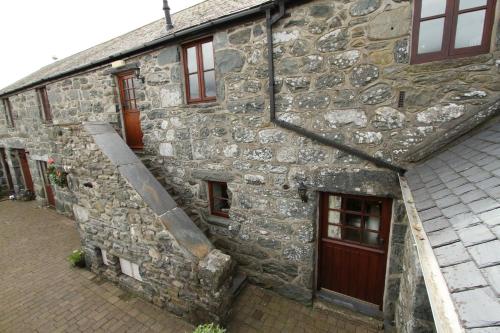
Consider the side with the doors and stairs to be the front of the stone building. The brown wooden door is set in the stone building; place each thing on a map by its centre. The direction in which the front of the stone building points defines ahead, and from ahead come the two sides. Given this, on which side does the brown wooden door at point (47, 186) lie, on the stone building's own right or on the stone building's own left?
on the stone building's own right

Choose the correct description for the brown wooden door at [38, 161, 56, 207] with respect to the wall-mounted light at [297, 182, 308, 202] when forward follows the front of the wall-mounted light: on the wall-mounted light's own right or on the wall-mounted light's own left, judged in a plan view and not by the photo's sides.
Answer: on the wall-mounted light's own right

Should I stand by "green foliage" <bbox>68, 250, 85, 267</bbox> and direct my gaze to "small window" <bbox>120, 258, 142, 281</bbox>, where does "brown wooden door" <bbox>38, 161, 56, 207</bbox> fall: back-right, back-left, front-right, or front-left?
back-left

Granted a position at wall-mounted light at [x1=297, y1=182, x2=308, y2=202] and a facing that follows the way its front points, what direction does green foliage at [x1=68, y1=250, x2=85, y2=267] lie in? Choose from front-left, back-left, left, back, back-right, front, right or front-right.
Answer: front-right

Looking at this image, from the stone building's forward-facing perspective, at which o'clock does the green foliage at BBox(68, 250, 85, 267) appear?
The green foliage is roughly at 2 o'clock from the stone building.

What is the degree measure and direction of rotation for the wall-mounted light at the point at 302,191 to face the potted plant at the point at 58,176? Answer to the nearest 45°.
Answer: approximately 45° to its right

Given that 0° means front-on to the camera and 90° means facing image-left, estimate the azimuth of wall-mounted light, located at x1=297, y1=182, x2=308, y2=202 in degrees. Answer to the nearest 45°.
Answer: approximately 45°

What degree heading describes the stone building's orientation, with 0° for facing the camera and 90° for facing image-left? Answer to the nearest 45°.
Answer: approximately 45°

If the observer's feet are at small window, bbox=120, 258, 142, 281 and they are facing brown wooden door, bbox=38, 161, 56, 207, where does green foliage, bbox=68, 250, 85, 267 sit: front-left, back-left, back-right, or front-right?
front-left
